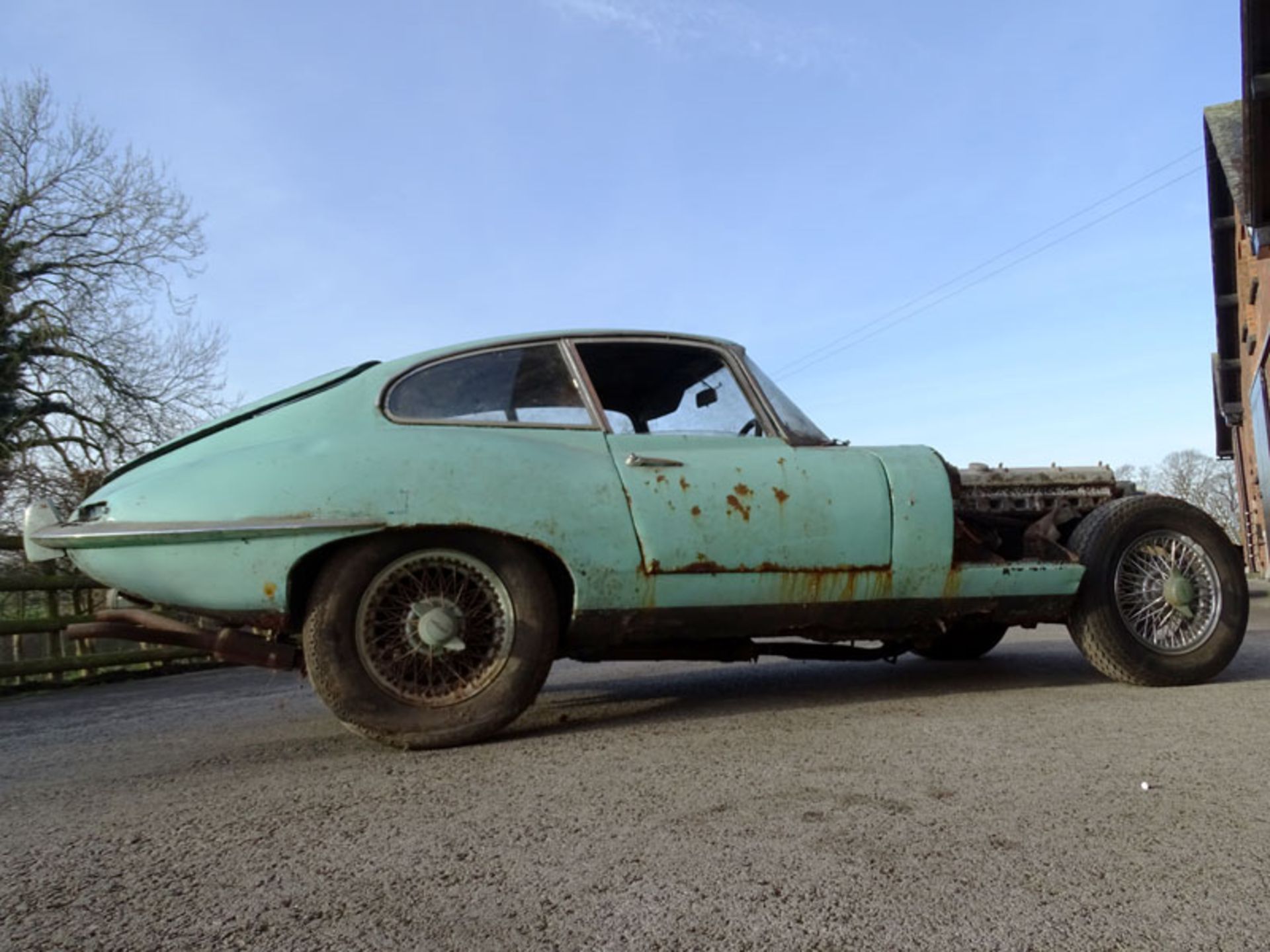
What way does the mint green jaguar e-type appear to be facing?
to the viewer's right
